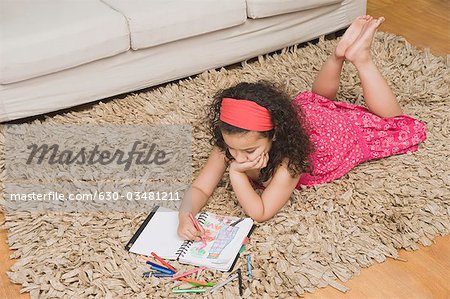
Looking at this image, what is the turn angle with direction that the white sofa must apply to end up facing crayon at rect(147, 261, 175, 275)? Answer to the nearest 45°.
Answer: approximately 45° to its right

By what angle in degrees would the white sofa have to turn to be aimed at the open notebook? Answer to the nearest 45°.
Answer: approximately 45° to its right

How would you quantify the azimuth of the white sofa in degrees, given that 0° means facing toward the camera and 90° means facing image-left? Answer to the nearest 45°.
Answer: approximately 315°

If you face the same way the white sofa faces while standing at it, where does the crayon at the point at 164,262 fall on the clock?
The crayon is roughly at 1 o'clock from the white sofa.

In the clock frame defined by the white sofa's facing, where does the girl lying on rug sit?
The girl lying on rug is roughly at 12 o'clock from the white sofa.

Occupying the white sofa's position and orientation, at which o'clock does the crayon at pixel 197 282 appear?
The crayon is roughly at 1 o'clock from the white sofa.
